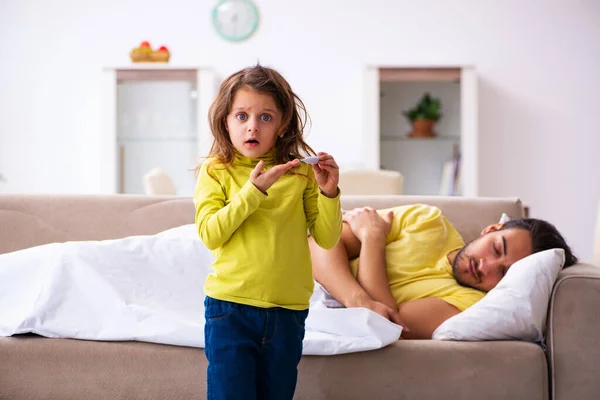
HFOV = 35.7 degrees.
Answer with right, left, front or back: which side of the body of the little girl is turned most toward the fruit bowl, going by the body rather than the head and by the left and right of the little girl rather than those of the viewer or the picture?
back

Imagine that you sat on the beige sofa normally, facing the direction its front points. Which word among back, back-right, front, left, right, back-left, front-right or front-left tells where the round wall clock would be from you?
back
